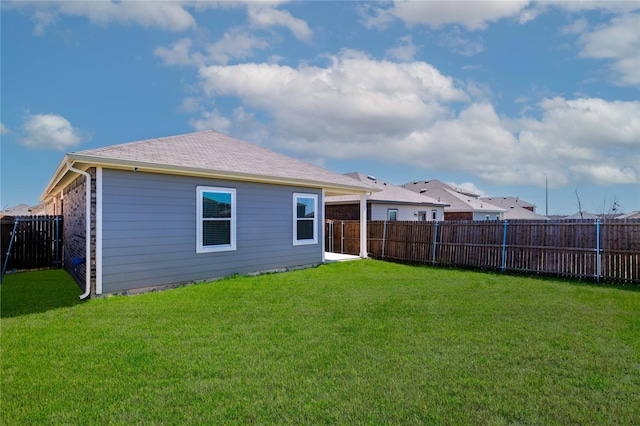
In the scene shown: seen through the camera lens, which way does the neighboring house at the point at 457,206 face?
facing away from the viewer and to the left of the viewer

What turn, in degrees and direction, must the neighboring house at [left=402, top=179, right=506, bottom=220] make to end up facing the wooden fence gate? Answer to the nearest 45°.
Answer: approximately 90° to its left

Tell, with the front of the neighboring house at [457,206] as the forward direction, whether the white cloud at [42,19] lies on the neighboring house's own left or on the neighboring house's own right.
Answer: on the neighboring house's own left
